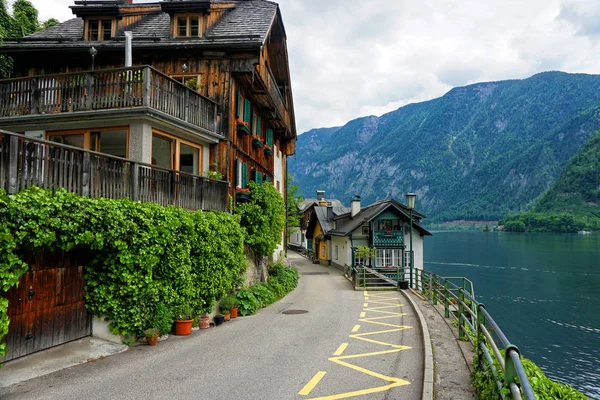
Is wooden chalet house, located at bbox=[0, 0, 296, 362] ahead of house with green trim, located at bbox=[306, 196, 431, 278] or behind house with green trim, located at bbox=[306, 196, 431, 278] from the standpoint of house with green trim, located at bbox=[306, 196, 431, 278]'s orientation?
ahead

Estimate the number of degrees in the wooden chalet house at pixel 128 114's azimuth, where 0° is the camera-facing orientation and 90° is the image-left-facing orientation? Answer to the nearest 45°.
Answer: approximately 315°

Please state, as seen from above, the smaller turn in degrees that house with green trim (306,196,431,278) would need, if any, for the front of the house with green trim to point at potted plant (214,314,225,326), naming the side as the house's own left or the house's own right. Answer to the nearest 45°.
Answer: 0° — it already faces it

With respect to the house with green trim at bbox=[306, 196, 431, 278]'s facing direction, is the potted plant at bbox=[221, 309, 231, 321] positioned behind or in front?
in front

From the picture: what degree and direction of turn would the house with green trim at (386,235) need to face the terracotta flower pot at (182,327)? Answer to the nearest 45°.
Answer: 0° — it already faces it

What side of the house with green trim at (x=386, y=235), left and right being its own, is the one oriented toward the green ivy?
front

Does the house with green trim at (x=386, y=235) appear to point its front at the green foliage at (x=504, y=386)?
yes

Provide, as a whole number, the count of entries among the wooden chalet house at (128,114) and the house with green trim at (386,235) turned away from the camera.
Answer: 0

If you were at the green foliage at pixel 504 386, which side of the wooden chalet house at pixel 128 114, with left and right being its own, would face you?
front

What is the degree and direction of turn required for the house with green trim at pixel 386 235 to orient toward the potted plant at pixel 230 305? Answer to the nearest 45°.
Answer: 0° — it already faces it

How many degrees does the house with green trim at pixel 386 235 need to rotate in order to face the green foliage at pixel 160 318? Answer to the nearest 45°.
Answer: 0° — it already faces it

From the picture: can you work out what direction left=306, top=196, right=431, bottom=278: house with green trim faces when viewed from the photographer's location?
facing the viewer
